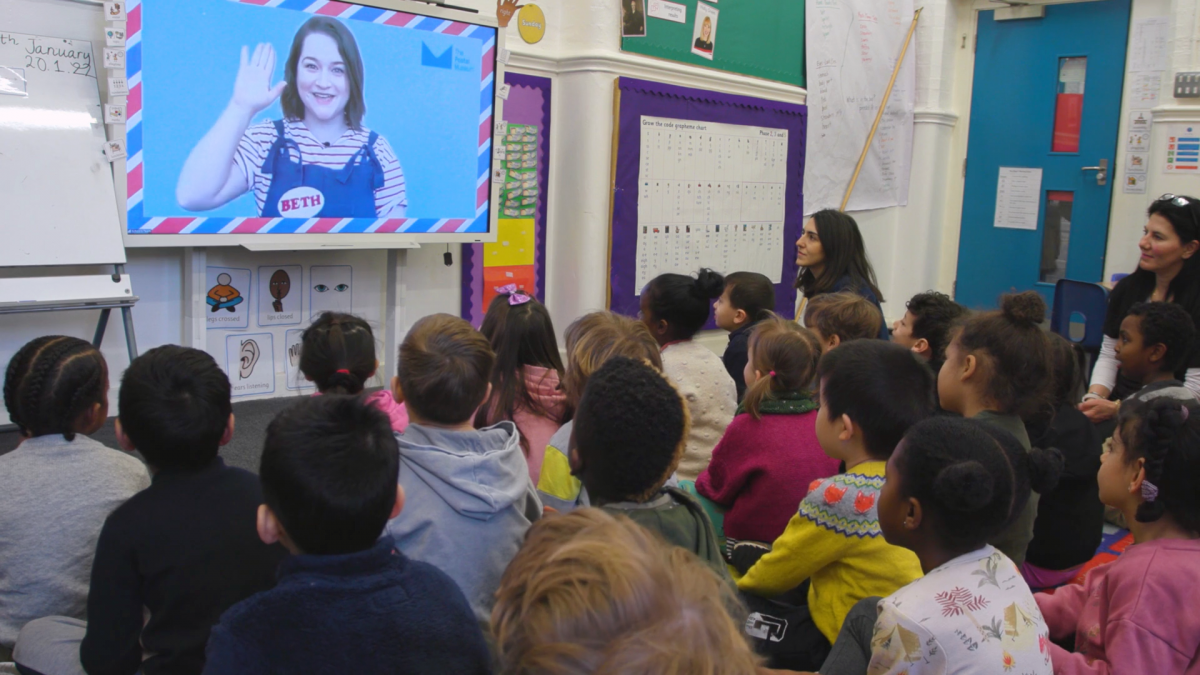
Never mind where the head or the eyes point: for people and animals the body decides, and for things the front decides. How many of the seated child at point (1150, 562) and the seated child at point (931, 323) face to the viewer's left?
2

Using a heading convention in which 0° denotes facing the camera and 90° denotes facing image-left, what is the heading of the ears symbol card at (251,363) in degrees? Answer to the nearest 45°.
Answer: approximately 0°

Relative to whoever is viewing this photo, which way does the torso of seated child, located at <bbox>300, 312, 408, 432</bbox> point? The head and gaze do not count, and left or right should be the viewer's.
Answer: facing away from the viewer

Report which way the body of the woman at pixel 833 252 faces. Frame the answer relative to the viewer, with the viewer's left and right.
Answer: facing to the left of the viewer

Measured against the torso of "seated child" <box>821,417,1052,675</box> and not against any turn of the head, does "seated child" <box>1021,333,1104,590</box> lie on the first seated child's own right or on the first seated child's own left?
on the first seated child's own right

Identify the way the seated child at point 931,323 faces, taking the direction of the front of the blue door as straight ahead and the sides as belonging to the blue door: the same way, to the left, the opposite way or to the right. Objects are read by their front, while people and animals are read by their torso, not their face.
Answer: to the right

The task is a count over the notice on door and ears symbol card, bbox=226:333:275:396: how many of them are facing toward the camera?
2

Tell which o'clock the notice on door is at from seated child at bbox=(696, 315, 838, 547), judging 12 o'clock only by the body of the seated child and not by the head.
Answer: The notice on door is roughly at 2 o'clock from the seated child.

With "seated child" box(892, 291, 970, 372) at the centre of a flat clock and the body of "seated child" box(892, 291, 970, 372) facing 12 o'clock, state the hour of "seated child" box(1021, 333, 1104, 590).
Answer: "seated child" box(1021, 333, 1104, 590) is roughly at 8 o'clock from "seated child" box(892, 291, 970, 372).

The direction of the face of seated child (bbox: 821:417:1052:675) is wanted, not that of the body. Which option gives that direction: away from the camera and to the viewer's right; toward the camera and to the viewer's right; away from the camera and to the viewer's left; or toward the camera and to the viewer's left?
away from the camera and to the viewer's left

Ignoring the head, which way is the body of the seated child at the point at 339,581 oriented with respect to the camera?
away from the camera

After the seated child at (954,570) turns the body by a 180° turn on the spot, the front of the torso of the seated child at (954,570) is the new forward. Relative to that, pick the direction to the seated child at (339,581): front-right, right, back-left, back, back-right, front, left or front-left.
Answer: right

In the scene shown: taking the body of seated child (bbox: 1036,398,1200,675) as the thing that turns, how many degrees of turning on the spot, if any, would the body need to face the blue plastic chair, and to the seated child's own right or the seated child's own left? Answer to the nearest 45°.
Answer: approximately 90° to the seated child's own right

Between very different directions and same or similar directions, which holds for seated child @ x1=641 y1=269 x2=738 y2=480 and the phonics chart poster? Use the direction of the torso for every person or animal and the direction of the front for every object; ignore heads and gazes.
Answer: very different directions

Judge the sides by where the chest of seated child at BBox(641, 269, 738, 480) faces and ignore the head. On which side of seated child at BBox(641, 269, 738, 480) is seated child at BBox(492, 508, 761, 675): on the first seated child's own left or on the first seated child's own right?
on the first seated child's own left

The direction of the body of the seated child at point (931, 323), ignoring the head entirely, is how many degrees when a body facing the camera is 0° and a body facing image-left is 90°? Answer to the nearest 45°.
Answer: approximately 90°
